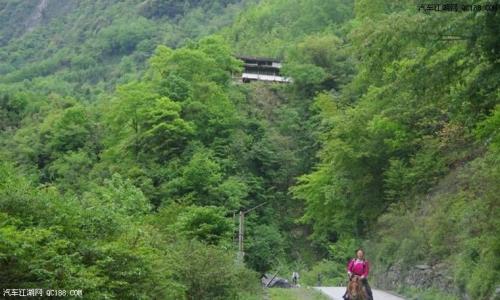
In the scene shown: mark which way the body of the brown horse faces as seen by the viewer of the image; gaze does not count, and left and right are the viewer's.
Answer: facing the viewer
